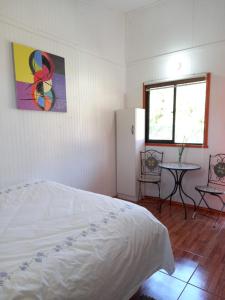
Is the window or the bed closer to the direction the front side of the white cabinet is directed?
the bed

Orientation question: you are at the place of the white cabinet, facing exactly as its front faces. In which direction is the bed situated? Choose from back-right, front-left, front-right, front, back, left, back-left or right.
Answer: front-left

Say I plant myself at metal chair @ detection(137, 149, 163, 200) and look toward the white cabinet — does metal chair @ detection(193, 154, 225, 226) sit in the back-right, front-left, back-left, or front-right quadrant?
back-left

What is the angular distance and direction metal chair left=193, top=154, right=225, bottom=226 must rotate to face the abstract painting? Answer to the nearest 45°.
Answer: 0° — it already faces it

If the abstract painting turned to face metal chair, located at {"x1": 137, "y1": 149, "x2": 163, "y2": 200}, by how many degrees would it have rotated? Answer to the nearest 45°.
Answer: approximately 45° to its left

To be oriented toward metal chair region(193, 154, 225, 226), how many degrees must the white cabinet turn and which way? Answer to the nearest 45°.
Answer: approximately 135° to its left

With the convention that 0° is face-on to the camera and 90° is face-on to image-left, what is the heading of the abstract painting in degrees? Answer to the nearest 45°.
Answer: approximately 315°

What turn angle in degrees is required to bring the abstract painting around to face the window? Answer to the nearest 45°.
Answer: approximately 45° to its left

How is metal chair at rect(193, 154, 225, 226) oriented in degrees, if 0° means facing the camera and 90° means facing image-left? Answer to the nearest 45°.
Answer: approximately 45°

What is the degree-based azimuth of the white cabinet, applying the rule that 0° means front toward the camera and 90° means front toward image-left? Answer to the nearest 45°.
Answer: approximately 45°
